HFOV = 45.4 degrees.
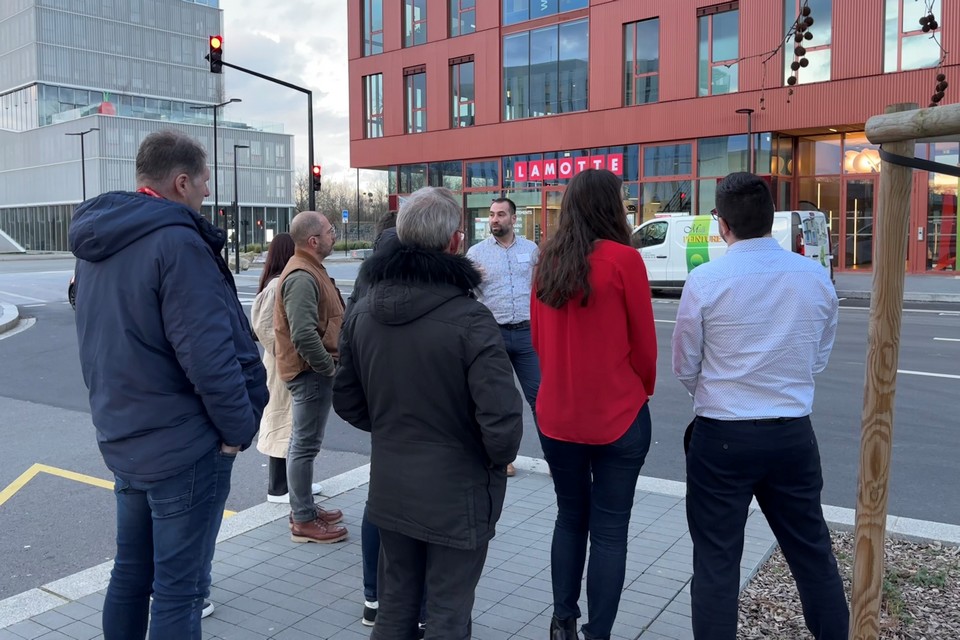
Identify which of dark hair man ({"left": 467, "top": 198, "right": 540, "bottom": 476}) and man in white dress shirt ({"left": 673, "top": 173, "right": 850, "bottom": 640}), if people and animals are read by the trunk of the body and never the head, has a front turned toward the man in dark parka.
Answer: the dark hair man

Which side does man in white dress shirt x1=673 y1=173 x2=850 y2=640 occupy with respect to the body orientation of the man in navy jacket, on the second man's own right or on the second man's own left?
on the second man's own right

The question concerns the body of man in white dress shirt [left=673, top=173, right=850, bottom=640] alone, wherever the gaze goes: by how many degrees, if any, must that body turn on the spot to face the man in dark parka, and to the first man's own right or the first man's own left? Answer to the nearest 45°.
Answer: approximately 135° to the first man's own left

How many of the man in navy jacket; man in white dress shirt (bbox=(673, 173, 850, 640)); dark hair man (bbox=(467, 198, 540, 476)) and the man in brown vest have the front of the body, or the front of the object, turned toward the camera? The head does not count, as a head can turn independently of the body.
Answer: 1

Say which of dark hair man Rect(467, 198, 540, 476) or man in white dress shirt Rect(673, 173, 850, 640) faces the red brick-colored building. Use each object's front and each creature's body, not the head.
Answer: the man in white dress shirt

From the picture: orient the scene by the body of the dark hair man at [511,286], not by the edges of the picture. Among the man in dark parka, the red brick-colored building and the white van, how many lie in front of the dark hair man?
1

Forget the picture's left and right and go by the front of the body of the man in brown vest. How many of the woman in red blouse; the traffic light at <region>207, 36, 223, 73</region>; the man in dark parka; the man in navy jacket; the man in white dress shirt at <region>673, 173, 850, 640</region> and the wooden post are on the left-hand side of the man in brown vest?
1

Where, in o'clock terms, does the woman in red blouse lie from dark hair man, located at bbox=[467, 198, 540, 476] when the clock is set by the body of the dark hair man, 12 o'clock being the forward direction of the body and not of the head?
The woman in red blouse is roughly at 12 o'clock from the dark hair man.

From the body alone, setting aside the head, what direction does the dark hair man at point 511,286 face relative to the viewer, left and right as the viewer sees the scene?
facing the viewer

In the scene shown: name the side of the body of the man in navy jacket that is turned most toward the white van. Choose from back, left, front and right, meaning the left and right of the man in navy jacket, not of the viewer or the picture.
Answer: front

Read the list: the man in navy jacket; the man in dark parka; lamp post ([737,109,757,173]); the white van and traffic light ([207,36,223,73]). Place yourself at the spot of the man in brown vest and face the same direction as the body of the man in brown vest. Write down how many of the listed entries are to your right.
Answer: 2

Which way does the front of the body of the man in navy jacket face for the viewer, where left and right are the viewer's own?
facing away from the viewer and to the right of the viewer

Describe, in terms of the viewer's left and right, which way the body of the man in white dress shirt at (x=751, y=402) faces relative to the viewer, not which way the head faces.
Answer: facing away from the viewer

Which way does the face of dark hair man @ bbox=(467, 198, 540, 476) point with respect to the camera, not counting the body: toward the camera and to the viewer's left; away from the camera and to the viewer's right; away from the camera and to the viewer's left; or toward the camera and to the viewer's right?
toward the camera and to the viewer's left

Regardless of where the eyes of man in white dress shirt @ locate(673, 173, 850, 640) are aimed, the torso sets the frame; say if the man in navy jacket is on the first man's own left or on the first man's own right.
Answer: on the first man's own left

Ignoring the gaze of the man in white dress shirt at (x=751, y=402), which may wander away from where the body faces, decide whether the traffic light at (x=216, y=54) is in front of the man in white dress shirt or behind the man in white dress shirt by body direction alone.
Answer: in front

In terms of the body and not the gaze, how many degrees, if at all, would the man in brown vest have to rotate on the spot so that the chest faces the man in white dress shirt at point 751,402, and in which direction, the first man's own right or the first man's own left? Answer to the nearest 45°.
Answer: approximately 45° to the first man's own right

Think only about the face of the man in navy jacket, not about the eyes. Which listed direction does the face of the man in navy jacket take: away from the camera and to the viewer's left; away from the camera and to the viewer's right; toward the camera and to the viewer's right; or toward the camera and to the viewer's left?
away from the camera and to the viewer's right

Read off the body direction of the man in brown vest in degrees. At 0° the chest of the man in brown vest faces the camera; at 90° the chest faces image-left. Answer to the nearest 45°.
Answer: approximately 270°

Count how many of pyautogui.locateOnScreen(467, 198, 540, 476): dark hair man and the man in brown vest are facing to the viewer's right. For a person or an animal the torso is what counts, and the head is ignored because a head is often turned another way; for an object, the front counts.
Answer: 1
